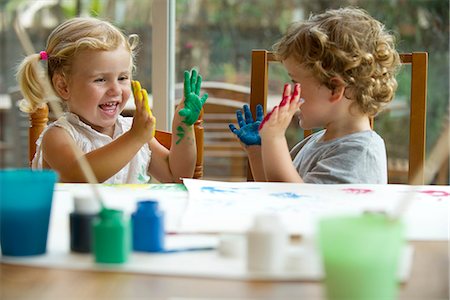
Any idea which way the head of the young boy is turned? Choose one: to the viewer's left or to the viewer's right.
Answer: to the viewer's left

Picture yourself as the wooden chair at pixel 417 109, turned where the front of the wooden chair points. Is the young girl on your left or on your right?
on your right

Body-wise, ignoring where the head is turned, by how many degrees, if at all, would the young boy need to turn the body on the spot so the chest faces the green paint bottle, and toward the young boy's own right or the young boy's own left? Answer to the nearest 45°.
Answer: approximately 90° to the young boy's own left

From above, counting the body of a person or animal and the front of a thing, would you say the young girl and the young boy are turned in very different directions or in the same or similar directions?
very different directions

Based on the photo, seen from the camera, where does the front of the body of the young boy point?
to the viewer's left
